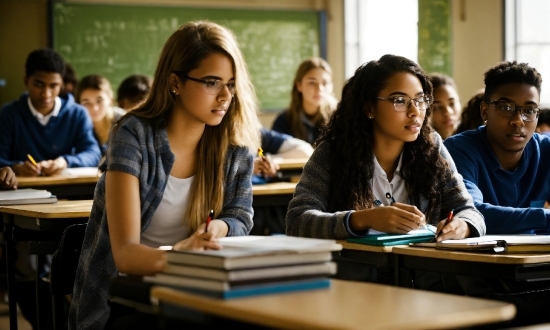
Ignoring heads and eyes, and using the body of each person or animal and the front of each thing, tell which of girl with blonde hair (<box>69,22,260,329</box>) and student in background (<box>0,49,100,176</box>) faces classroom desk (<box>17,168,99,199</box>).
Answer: the student in background

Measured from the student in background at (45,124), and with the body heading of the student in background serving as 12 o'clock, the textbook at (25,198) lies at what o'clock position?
The textbook is roughly at 12 o'clock from the student in background.

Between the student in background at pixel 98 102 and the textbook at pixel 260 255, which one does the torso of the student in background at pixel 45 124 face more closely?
the textbook

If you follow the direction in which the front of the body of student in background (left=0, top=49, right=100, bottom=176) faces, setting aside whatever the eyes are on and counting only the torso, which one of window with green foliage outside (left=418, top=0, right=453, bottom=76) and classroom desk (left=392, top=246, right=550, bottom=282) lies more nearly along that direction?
the classroom desk

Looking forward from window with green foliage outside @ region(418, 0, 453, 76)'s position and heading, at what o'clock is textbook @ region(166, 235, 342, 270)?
The textbook is roughly at 12 o'clock from the window with green foliage outside.

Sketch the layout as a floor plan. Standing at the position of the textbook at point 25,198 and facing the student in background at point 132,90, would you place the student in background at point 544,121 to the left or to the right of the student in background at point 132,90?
right

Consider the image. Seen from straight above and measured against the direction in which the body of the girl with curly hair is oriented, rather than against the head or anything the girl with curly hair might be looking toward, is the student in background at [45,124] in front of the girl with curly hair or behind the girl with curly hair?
behind

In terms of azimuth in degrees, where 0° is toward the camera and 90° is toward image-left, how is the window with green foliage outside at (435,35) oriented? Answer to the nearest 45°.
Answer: approximately 0°

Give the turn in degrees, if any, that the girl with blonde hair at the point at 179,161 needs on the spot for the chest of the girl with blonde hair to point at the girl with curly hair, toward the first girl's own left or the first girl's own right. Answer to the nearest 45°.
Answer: approximately 90° to the first girl's own left

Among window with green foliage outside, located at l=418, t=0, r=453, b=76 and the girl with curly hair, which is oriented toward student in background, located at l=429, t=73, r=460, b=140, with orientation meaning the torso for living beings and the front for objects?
the window with green foliage outside

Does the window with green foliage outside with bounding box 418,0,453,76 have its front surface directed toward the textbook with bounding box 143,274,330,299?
yes

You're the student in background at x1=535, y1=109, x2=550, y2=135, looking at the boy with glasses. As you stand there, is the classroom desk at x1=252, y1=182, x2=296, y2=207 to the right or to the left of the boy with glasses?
right
